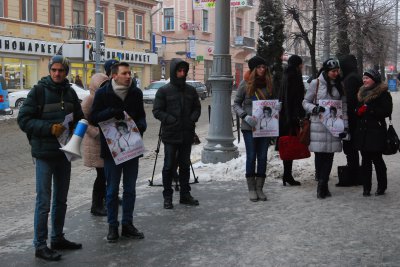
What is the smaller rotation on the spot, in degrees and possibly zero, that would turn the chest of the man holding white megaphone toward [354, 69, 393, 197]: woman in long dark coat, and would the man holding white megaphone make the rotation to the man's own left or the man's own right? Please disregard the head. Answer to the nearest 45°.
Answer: approximately 45° to the man's own left

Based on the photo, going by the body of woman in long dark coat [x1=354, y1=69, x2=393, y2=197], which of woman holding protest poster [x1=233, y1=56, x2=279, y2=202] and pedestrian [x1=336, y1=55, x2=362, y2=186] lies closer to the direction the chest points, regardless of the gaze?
the woman holding protest poster

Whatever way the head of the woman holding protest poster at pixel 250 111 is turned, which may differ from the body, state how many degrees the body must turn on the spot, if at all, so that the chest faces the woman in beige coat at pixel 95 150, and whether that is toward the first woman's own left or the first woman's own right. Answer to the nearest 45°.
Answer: approximately 90° to the first woman's own right

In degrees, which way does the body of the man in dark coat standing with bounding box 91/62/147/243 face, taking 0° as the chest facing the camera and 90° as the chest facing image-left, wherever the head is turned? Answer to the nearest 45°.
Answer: approximately 315°

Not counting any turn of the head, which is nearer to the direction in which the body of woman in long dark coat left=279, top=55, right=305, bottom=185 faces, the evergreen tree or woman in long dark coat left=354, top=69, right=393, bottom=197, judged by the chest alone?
the woman in long dark coat

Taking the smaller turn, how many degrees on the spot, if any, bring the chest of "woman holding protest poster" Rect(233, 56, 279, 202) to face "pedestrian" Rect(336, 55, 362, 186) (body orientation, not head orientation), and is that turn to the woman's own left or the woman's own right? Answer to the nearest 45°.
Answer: approximately 90° to the woman's own left

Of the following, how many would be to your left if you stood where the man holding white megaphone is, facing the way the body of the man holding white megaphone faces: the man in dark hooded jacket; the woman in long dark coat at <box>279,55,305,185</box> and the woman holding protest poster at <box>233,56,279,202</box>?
3

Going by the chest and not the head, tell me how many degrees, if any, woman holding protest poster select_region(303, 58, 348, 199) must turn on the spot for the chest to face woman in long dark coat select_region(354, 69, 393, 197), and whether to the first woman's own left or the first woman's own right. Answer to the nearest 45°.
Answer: approximately 45° to the first woman's own left
